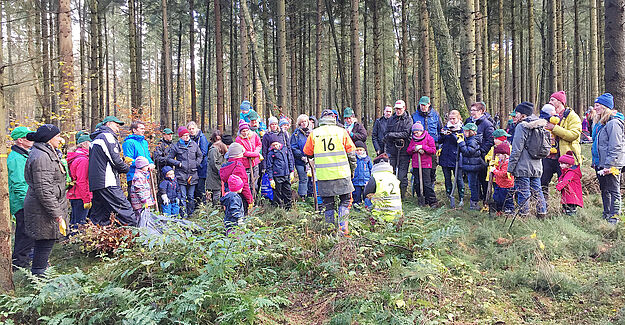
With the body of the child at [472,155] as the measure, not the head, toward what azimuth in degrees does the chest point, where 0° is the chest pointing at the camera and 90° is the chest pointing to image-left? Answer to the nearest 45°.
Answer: approximately 45°

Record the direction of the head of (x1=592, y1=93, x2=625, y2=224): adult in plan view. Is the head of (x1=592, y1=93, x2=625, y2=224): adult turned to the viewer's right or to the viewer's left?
to the viewer's left

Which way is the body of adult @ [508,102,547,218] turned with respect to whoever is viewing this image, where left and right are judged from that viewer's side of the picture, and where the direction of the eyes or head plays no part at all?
facing to the left of the viewer

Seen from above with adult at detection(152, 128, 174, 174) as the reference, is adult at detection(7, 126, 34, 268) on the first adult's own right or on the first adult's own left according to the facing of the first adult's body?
on the first adult's own right

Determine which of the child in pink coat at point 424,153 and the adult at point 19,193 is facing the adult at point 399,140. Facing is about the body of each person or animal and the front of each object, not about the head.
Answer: the adult at point 19,193

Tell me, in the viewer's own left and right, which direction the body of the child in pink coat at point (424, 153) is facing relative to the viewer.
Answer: facing the viewer

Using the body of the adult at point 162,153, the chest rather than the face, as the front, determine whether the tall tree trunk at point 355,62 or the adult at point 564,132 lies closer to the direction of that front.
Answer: the adult

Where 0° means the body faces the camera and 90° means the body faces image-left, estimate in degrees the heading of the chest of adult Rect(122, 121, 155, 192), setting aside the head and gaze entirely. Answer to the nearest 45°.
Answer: approximately 315°

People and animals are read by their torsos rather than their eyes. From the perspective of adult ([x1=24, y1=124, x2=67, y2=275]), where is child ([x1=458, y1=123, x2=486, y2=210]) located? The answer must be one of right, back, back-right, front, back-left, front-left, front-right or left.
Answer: front

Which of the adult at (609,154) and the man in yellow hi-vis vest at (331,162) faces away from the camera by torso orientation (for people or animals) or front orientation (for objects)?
the man in yellow hi-vis vest

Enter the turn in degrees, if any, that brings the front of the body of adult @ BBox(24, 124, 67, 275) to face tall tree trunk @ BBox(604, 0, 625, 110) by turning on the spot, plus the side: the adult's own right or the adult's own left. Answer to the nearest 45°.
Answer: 0° — they already face it

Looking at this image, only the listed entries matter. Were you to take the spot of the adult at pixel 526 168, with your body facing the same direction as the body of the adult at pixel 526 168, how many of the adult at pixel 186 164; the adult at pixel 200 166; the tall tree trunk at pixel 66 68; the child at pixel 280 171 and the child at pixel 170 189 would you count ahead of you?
5

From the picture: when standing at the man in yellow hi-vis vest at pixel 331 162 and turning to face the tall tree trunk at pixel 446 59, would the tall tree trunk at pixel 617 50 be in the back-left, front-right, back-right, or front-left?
front-right

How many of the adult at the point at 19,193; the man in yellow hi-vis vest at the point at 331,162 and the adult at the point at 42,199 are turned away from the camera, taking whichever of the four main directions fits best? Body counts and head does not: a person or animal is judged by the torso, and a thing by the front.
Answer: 1

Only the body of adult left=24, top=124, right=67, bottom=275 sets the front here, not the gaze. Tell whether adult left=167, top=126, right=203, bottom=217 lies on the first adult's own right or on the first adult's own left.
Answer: on the first adult's own left

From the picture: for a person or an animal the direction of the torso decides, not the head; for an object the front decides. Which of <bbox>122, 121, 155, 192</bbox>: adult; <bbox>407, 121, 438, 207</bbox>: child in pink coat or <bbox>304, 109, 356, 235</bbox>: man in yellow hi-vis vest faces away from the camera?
the man in yellow hi-vis vest

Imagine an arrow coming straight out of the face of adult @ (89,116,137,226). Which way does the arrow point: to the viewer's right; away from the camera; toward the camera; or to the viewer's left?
to the viewer's right

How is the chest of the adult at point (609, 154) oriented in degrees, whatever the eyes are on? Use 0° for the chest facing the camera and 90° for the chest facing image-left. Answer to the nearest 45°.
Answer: approximately 90°

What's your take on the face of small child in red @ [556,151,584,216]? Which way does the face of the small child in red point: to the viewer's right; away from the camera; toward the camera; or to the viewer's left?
to the viewer's left

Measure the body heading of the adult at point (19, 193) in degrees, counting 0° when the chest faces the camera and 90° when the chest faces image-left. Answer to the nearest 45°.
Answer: approximately 270°
